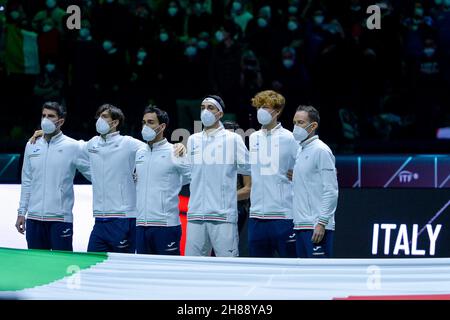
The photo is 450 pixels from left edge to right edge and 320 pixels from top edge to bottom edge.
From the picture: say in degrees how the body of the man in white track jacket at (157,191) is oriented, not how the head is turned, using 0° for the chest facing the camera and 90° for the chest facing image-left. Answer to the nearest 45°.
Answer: approximately 45°

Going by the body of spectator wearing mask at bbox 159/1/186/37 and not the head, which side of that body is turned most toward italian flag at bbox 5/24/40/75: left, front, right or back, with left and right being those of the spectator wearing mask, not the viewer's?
right

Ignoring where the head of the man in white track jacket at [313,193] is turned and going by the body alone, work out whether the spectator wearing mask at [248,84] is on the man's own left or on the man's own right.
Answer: on the man's own right

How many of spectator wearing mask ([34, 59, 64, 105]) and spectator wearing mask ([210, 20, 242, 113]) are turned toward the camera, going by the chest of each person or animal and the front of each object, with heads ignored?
2

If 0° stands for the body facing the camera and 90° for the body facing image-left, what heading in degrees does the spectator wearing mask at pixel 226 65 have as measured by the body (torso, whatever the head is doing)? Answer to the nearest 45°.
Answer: approximately 0°

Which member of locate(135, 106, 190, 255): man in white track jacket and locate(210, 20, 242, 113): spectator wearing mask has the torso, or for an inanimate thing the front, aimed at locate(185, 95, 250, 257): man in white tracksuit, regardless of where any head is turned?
the spectator wearing mask
